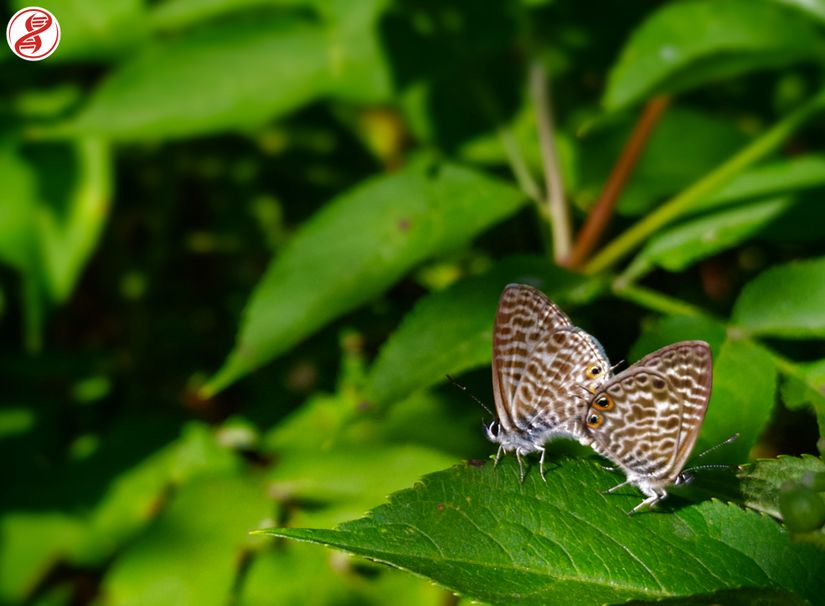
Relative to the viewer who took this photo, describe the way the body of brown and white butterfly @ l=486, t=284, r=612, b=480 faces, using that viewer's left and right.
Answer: facing to the left of the viewer

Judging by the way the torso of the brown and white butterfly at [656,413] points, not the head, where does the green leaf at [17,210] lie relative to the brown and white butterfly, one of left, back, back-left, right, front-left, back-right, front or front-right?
back-left

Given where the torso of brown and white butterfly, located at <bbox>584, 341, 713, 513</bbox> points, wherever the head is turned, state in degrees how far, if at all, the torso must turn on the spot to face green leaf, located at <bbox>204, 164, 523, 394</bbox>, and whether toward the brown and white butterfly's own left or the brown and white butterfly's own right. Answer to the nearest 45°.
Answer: approximately 135° to the brown and white butterfly's own left

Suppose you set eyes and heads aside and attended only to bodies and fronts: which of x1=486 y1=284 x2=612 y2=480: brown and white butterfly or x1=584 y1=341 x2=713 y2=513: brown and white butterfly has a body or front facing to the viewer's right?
x1=584 y1=341 x2=713 y2=513: brown and white butterfly

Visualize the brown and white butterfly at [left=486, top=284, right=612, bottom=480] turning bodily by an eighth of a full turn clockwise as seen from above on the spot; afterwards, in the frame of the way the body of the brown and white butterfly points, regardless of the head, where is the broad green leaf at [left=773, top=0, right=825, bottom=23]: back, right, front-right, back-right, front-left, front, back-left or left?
right

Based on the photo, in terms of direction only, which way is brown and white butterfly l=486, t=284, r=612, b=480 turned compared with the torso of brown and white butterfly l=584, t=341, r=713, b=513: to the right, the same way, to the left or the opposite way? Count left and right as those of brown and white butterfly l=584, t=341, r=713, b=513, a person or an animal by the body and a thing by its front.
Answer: the opposite way

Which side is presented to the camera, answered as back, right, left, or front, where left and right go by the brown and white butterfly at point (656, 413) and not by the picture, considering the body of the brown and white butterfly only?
right

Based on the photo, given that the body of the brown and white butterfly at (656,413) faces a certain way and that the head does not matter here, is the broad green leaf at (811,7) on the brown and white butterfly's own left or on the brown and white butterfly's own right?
on the brown and white butterfly's own left

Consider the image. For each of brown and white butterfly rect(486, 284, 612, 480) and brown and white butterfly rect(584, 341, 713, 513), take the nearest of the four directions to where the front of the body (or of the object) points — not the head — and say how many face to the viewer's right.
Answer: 1
